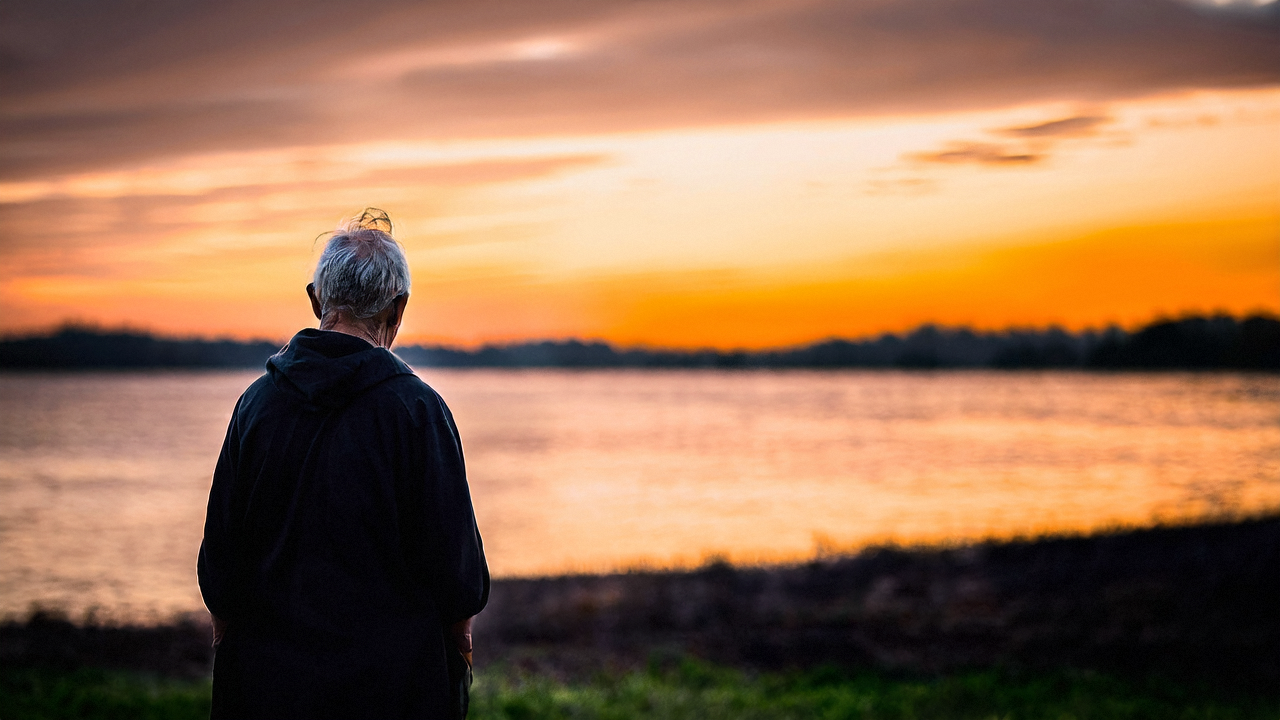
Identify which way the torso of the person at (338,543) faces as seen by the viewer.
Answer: away from the camera
